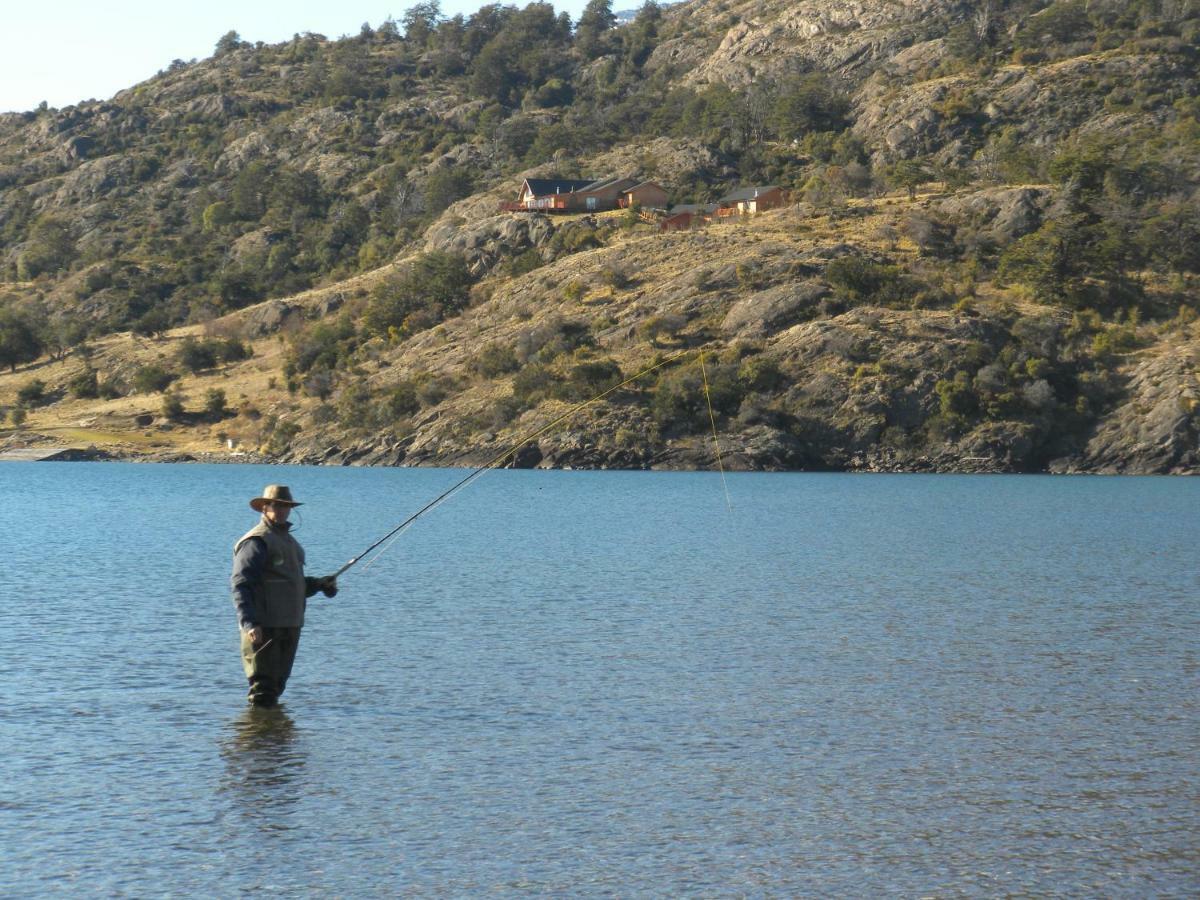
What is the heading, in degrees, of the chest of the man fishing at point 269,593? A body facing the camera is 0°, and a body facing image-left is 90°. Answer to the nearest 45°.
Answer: approximately 315°
